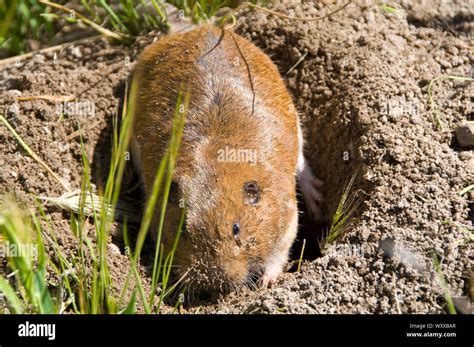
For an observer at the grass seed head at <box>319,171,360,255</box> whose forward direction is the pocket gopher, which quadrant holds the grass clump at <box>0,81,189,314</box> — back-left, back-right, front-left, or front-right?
front-left

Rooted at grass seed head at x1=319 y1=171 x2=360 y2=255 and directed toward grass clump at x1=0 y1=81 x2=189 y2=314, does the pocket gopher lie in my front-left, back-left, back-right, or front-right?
front-right

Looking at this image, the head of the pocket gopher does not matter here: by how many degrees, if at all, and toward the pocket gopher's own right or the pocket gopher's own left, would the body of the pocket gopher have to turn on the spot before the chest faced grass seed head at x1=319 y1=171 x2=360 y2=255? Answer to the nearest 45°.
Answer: approximately 45° to the pocket gopher's own left

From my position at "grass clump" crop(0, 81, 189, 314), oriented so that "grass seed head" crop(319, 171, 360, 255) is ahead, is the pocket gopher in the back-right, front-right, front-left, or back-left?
front-left

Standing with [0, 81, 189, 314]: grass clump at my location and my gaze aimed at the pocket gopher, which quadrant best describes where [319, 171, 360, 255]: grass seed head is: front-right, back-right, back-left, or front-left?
front-right

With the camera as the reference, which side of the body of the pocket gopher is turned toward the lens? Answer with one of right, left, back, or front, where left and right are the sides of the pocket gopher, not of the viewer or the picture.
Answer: front

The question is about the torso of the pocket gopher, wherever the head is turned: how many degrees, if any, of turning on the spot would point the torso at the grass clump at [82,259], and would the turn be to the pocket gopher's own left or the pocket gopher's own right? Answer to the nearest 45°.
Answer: approximately 45° to the pocket gopher's own right
